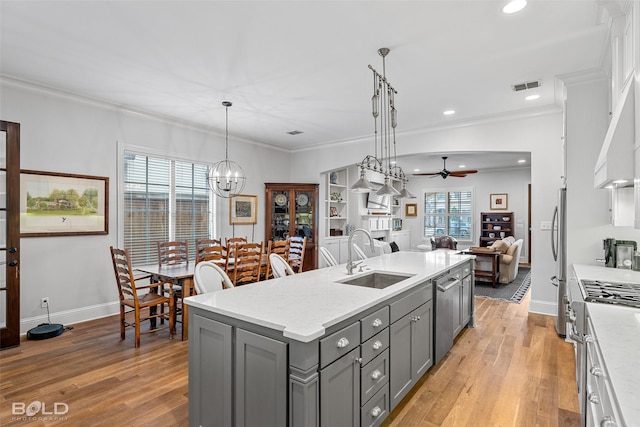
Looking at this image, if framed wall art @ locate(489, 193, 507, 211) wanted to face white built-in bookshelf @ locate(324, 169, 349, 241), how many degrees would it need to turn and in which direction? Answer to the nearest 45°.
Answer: approximately 45° to its right

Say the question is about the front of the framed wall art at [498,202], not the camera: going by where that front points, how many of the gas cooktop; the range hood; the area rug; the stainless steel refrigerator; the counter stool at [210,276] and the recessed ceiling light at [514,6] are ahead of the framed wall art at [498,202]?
6

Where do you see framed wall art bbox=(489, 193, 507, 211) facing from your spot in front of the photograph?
facing the viewer

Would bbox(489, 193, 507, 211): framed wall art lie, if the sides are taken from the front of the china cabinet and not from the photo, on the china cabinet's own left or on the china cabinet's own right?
on the china cabinet's own left

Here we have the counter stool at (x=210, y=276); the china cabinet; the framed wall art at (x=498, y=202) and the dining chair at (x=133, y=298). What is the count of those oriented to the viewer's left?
0

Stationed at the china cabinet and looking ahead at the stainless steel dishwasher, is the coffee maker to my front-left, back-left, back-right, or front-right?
front-left

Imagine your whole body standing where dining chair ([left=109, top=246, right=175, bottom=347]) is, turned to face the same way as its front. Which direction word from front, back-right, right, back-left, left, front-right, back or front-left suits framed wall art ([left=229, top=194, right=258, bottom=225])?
front

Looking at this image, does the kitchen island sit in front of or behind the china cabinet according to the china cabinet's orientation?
in front

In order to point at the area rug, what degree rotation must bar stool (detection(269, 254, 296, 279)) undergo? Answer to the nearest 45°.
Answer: approximately 90° to its left

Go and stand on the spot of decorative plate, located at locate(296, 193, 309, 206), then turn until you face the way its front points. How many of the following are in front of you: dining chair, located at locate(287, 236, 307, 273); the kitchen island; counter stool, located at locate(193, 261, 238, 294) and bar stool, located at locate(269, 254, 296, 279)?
4

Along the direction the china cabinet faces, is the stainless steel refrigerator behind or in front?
in front

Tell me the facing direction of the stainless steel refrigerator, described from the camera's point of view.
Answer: facing to the left of the viewer

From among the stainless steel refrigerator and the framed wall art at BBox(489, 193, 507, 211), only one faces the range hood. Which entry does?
the framed wall art

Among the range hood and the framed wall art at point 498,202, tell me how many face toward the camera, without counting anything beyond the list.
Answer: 1

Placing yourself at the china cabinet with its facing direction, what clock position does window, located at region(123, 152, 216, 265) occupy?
The window is roughly at 2 o'clock from the china cabinet.
